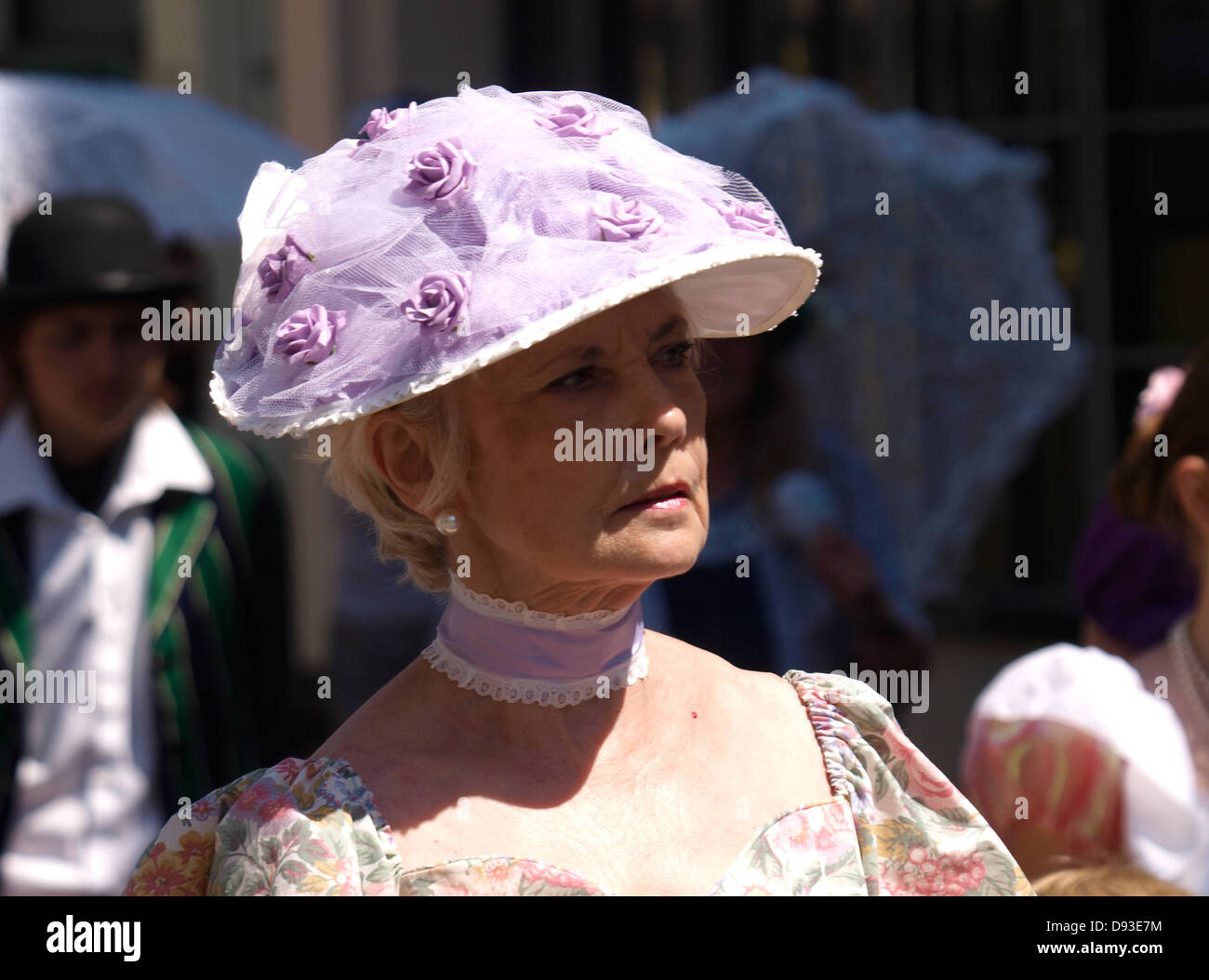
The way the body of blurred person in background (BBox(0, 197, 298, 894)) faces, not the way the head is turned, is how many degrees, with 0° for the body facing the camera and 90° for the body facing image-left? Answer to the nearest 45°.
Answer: approximately 0°

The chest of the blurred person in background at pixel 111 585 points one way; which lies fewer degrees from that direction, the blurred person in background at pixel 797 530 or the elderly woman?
the elderly woman

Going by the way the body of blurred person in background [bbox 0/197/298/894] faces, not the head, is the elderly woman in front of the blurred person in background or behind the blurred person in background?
in front

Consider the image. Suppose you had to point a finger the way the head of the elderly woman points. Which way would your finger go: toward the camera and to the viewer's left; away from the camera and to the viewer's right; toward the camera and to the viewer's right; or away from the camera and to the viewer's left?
toward the camera and to the viewer's right

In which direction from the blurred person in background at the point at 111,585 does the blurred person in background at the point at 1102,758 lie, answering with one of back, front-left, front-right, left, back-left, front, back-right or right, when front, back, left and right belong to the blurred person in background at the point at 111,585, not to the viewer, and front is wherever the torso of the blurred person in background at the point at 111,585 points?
front-left
